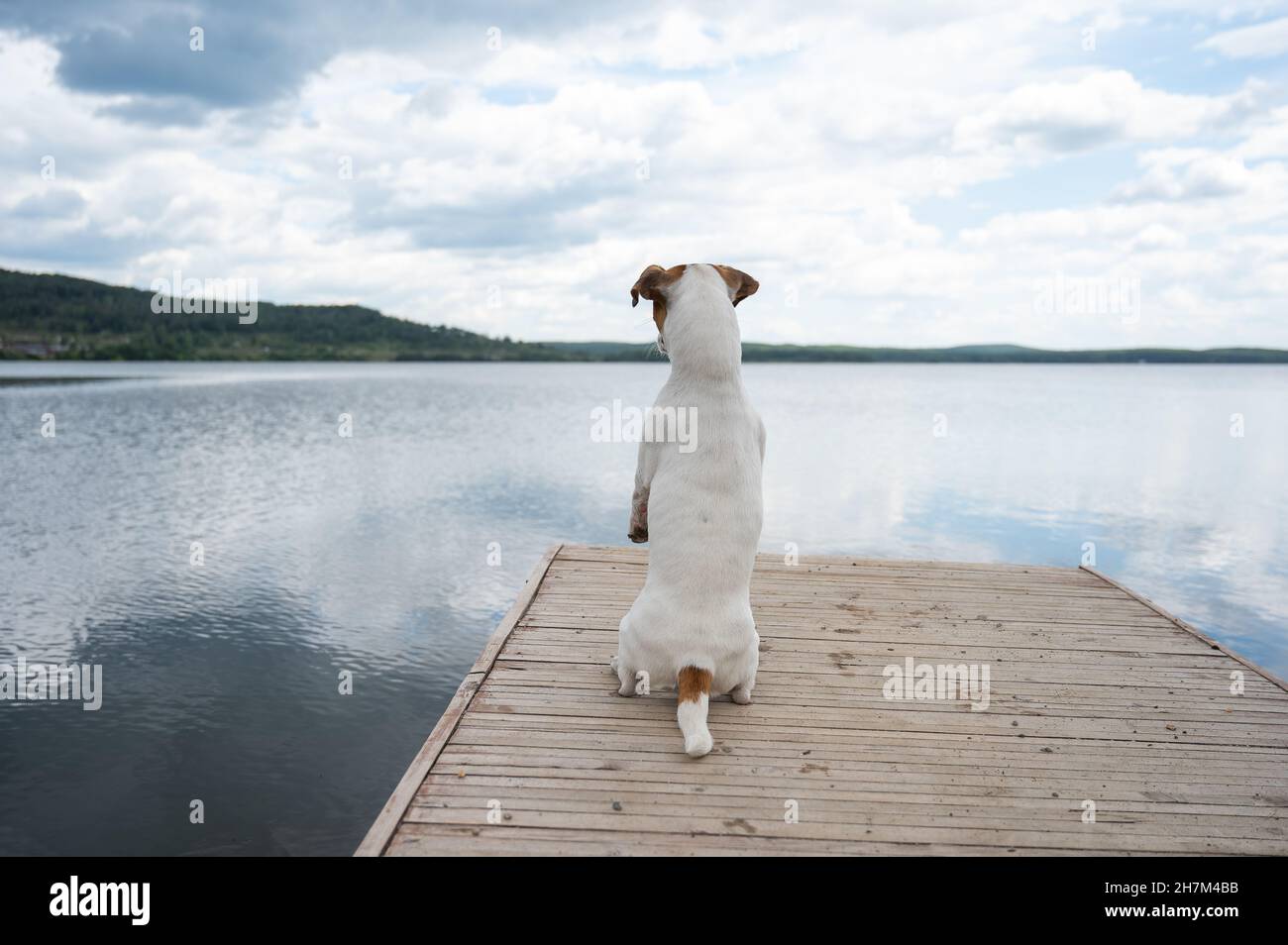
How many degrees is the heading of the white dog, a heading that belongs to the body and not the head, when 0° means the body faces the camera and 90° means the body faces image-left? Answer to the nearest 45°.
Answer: approximately 180°
